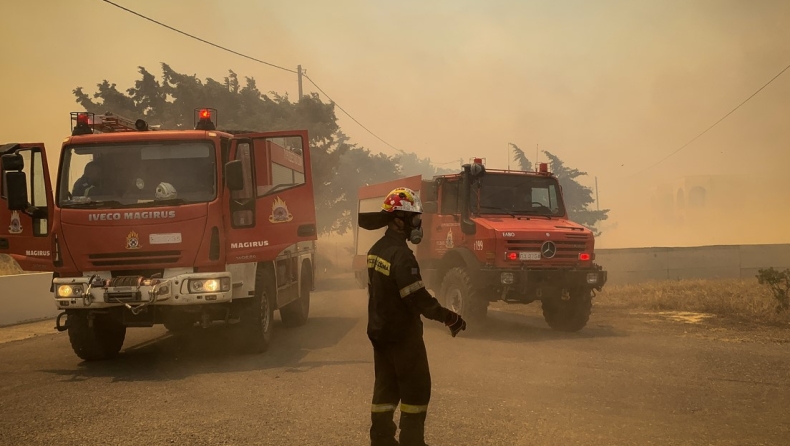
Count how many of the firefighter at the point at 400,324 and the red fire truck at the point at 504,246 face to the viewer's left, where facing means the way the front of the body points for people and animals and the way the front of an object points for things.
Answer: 0

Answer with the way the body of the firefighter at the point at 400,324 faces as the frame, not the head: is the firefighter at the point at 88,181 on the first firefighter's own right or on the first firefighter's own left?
on the first firefighter's own left

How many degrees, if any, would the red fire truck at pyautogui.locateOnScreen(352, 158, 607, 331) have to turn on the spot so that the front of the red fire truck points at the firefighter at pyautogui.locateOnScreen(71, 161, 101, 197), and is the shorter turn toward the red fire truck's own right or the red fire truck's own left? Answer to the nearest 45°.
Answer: approximately 90° to the red fire truck's own right

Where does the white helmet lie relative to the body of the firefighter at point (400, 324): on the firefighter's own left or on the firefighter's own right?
on the firefighter's own left

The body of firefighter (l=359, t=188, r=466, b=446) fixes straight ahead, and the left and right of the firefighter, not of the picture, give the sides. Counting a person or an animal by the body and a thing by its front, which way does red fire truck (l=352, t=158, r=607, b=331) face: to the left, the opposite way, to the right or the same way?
to the right

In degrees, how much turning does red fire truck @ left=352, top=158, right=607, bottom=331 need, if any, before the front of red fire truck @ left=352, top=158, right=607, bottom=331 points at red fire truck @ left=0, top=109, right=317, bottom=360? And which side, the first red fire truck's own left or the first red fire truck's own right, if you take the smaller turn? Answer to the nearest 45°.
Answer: approximately 90° to the first red fire truck's own right

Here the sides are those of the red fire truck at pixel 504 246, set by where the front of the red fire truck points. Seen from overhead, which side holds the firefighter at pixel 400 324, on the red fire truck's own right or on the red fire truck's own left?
on the red fire truck's own right

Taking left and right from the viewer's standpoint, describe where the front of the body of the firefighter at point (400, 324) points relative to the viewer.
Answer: facing away from the viewer and to the right of the viewer

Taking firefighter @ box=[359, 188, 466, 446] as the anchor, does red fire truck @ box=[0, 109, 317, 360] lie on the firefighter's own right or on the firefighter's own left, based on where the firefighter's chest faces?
on the firefighter's own left
